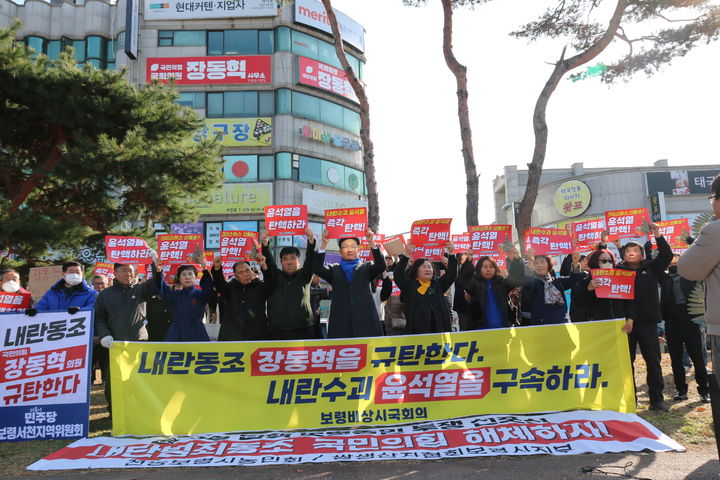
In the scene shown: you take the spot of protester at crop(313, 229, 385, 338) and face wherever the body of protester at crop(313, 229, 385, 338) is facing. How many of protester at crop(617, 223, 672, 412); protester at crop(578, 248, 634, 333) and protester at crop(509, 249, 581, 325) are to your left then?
3

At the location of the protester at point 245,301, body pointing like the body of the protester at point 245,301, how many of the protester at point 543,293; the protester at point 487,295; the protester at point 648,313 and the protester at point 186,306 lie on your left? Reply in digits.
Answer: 3

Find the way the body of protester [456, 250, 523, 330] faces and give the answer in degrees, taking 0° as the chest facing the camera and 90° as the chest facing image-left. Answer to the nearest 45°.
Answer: approximately 0°

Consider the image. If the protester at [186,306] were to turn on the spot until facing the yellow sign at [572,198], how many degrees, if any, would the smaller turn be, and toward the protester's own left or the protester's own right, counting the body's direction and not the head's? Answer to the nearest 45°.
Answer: approximately 135° to the protester's own left
